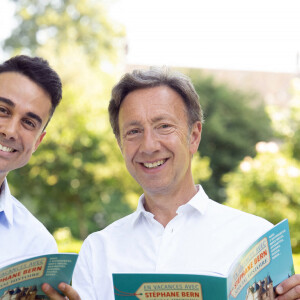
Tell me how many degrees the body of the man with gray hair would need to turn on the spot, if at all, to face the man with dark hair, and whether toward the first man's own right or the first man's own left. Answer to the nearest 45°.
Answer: approximately 90° to the first man's own right

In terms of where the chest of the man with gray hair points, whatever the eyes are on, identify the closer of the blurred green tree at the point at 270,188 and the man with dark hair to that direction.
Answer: the man with dark hair

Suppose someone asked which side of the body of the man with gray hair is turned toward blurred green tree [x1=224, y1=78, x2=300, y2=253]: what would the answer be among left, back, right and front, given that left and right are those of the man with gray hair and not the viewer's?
back

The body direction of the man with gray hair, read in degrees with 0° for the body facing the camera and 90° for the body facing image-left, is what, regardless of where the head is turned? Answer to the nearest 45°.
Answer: approximately 0°

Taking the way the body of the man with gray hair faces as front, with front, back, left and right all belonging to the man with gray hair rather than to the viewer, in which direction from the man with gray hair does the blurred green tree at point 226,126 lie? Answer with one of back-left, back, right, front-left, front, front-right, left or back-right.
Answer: back

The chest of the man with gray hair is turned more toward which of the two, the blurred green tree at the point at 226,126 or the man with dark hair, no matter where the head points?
the man with dark hair
